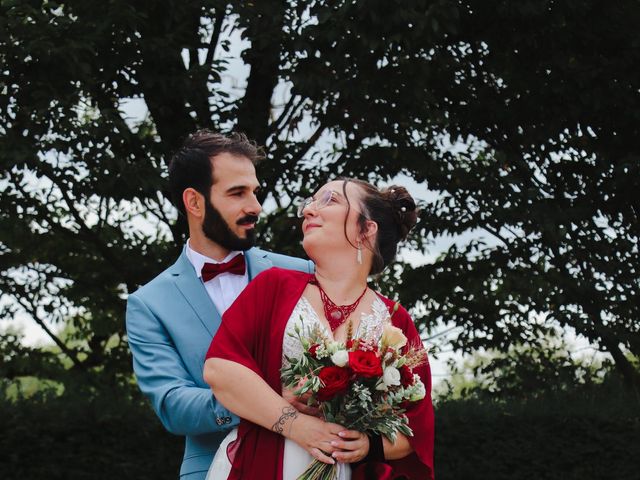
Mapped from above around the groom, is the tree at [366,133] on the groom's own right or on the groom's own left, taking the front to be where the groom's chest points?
on the groom's own left

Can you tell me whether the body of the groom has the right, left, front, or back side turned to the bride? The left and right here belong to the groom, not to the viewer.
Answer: front

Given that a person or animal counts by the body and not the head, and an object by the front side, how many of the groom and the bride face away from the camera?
0

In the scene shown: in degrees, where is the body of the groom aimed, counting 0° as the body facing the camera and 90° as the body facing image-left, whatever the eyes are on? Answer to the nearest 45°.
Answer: approximately 315°

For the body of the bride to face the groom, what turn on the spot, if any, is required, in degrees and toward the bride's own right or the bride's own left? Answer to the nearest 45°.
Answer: approximately 135° to the bride's own right

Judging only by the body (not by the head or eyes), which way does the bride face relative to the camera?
toward the camera

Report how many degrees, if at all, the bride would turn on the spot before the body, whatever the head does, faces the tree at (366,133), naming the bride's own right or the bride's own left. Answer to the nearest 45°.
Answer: approximately 180°
